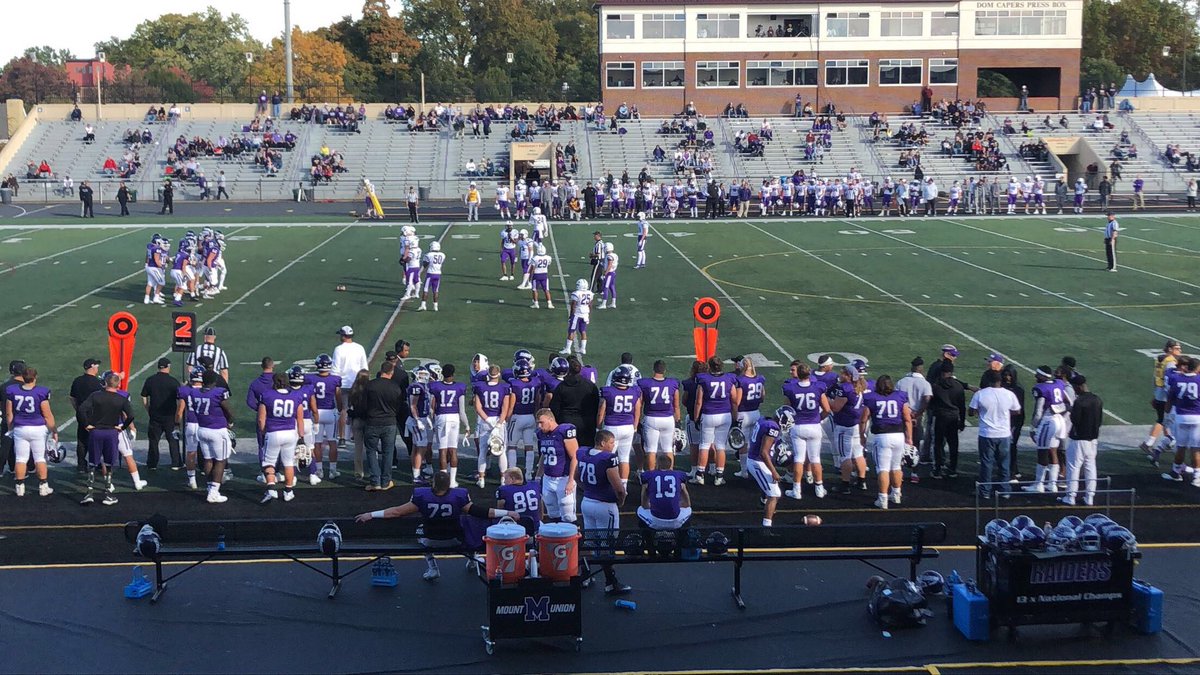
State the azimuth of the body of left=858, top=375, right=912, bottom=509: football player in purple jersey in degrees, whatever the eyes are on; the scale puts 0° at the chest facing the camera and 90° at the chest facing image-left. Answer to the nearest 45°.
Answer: approximately 180°

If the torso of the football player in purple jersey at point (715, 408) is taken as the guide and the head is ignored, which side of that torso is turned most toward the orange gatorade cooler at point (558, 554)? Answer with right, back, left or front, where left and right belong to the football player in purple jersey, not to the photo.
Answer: back

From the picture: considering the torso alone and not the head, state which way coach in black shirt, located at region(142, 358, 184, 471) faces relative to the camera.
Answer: away from the camera

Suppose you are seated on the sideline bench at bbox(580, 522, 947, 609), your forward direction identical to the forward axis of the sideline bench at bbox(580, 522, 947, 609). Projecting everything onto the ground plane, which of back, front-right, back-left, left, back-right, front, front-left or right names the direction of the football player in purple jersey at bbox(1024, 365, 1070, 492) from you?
front-right

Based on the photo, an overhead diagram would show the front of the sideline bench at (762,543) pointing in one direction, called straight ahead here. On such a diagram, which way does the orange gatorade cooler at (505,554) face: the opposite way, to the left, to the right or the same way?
the opposite way

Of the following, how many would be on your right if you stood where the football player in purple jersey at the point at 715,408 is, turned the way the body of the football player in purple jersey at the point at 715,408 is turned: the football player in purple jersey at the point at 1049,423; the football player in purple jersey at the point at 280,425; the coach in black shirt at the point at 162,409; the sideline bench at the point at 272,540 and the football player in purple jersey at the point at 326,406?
1

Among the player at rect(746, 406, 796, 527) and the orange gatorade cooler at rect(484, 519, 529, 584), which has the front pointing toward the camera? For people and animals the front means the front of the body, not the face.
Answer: the orange gatorade cooler

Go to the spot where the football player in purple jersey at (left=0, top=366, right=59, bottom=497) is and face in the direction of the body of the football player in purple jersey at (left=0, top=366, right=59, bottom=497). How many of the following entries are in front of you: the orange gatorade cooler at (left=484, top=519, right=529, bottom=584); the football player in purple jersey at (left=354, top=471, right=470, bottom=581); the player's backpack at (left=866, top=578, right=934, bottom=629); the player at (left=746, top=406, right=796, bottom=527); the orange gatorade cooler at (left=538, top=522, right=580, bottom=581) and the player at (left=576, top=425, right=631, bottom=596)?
0

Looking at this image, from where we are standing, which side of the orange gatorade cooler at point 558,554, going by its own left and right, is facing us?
front

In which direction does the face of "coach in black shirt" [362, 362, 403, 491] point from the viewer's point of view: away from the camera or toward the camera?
away from the camera

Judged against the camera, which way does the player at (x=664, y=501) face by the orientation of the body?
away from the camera

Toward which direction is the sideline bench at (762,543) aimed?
away from the camera

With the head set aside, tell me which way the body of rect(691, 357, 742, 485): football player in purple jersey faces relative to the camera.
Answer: away from the camera

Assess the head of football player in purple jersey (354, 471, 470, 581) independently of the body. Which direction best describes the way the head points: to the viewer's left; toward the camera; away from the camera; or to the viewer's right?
away from the camera

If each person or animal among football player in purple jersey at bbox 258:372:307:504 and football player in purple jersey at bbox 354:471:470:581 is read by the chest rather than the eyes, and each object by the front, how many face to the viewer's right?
0

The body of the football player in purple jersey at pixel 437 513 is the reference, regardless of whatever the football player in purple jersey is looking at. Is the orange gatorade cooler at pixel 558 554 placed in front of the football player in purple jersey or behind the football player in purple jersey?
behind

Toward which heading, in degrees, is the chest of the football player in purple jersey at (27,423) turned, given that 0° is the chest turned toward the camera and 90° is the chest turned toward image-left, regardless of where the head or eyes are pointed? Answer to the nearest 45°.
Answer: approximately 180°

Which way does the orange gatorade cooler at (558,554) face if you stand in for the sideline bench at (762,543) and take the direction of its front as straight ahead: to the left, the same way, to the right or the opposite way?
the opposite way
